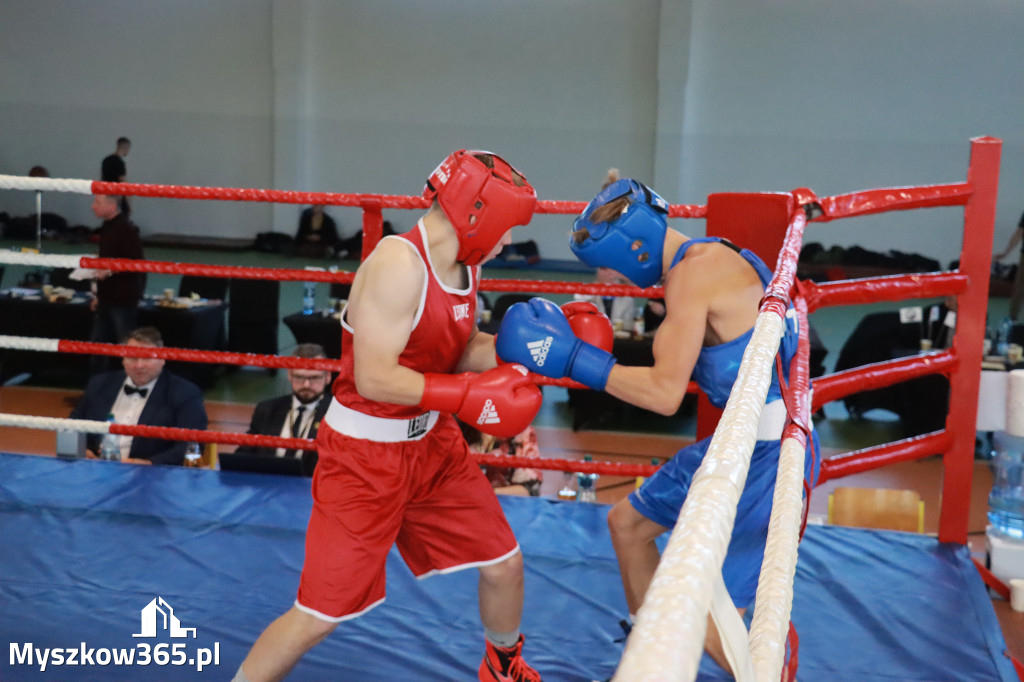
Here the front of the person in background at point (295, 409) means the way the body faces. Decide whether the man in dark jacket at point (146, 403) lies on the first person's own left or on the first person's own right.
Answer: on the first person's own right

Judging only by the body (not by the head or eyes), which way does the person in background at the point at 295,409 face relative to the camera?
toward the camera

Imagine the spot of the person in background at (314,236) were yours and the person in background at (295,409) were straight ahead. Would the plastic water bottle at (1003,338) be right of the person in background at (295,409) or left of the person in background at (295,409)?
left

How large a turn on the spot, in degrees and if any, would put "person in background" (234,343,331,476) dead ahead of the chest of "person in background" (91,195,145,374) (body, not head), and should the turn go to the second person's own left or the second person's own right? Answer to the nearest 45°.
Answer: approximately 90° to the second person's own left
